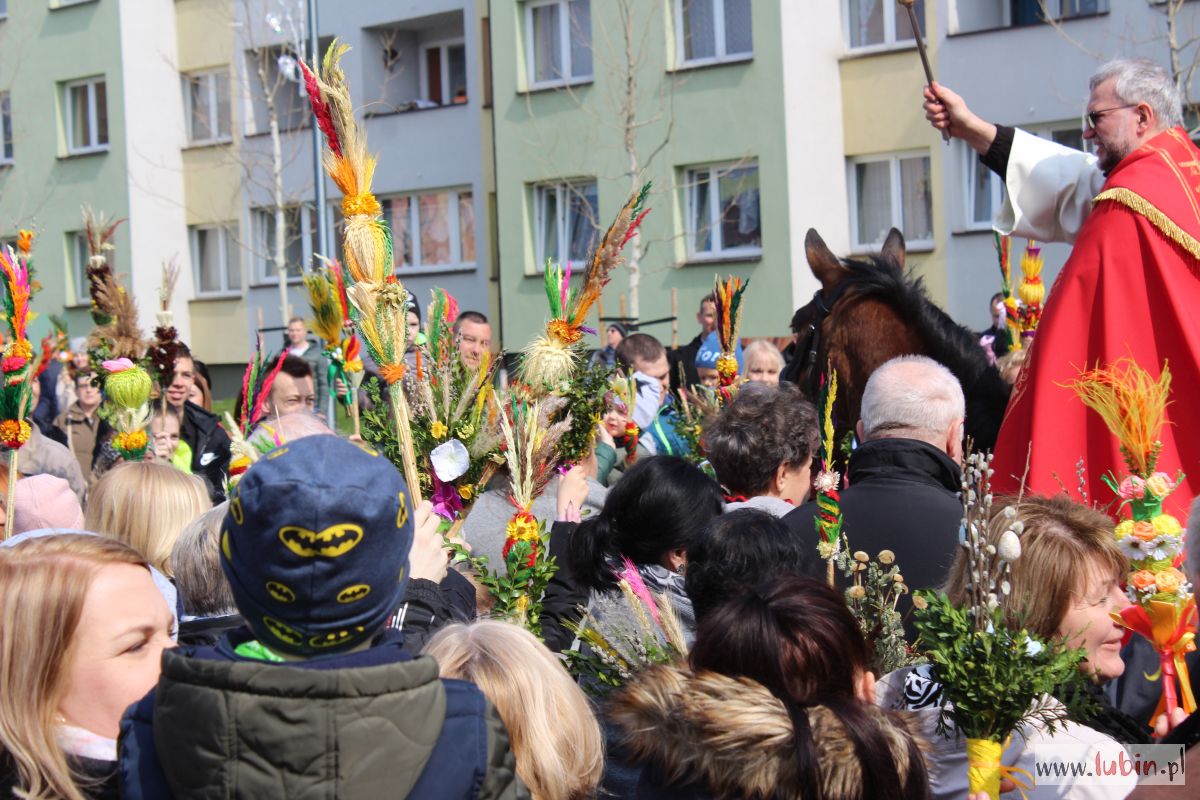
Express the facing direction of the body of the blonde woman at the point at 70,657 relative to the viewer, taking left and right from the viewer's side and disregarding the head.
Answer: facing to the right of the viewer

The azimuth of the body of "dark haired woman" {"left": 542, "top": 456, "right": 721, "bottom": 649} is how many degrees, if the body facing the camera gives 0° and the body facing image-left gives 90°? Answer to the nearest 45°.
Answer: approximately 225°

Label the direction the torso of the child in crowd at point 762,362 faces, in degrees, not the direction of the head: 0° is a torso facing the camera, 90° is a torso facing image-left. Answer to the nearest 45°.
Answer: approximately 0°

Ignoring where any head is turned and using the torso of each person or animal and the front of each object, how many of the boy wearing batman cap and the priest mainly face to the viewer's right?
0

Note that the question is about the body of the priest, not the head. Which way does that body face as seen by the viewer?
to the viewer's left

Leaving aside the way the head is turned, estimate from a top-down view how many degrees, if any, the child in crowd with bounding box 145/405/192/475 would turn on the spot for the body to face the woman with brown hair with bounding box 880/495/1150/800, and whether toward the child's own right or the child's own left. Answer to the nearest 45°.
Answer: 0° — they already face them

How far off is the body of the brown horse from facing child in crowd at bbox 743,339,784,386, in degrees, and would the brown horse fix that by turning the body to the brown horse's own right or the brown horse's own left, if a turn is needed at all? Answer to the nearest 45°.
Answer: approximately 45° to the brown horse's own right

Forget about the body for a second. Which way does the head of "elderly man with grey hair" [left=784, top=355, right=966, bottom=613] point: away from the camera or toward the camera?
away from the camera

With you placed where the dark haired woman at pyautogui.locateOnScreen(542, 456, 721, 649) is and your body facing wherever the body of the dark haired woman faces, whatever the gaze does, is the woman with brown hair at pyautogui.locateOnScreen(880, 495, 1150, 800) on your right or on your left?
on your right
